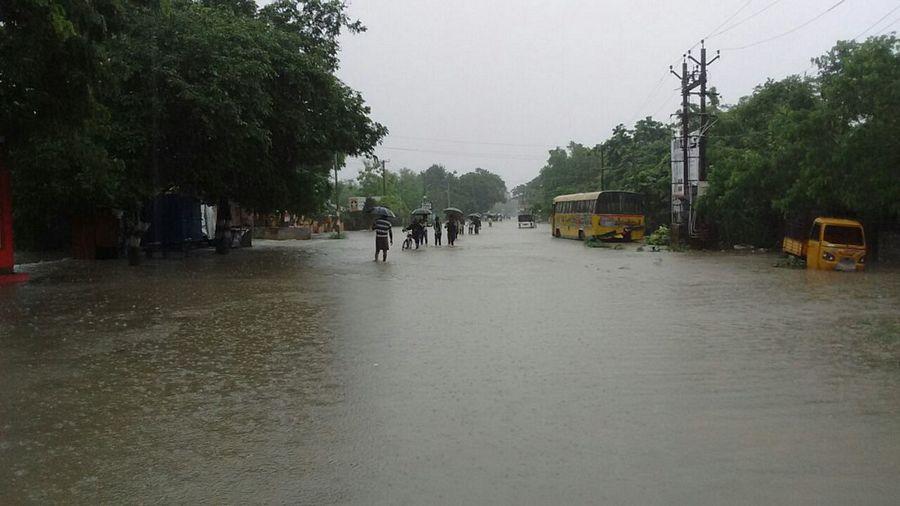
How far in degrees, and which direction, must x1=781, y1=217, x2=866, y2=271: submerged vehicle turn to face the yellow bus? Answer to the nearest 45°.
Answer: approximately 180°

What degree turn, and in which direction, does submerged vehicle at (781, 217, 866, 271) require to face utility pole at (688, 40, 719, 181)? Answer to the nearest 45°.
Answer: approximately 180°

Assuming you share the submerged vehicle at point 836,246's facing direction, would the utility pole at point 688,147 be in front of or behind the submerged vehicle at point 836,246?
behind

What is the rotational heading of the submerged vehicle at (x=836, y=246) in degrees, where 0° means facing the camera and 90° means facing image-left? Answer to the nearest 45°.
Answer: approximately 315°
